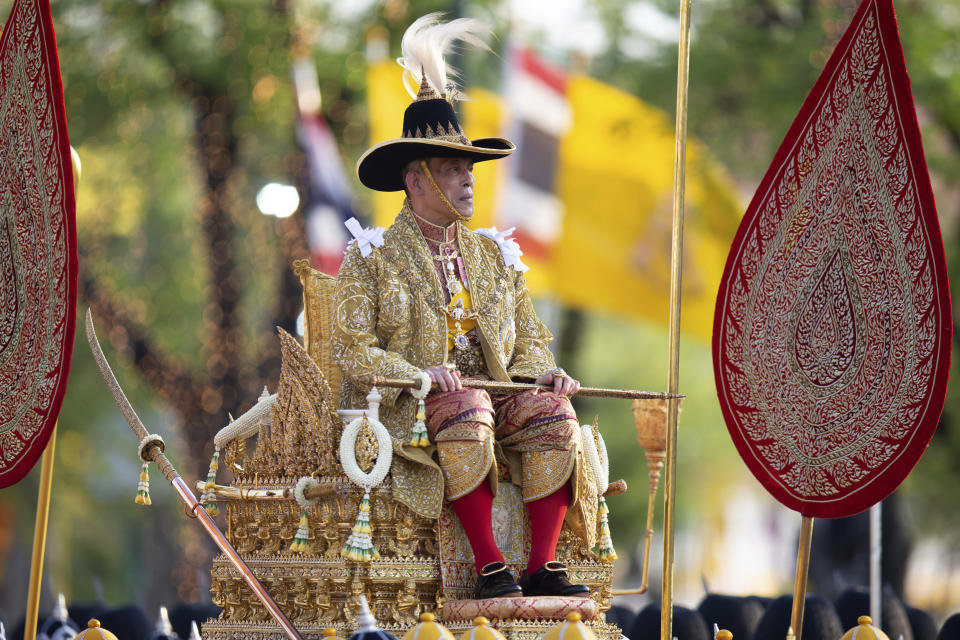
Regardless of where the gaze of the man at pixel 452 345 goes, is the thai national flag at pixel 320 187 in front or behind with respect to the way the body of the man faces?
behind

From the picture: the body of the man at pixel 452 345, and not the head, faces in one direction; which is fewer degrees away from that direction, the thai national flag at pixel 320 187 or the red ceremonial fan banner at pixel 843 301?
the red ceremonial fan banner

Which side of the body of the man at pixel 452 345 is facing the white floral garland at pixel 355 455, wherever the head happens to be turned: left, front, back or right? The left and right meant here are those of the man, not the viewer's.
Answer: right

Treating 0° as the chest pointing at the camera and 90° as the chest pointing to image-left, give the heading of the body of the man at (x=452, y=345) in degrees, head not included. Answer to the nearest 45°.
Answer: approximately 315°

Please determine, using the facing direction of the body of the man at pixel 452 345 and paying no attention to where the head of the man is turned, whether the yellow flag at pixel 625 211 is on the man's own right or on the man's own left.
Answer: on the man's own left

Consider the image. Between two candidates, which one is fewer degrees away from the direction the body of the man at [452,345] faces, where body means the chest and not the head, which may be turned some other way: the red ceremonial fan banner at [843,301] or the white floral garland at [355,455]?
the red ceremonial fan banner

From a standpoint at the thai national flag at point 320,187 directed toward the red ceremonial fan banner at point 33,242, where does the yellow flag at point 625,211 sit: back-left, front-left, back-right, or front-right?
back-left

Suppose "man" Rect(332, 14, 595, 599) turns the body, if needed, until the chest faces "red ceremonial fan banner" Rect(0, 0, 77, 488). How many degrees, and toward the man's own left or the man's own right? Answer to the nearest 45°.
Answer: approximately 135° to the man's own right

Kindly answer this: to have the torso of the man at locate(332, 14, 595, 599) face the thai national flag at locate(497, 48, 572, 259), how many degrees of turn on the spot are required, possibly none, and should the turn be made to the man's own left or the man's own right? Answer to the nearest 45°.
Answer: approximately 135° to the man's own left
